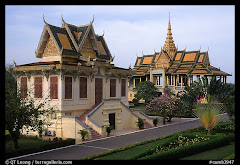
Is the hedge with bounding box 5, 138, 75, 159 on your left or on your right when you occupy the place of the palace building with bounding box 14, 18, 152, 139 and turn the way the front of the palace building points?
on your right

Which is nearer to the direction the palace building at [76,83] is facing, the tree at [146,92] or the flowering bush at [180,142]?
the flowering bush

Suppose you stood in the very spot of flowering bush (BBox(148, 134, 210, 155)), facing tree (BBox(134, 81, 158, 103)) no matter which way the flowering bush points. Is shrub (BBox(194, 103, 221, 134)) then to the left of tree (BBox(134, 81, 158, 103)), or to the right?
right

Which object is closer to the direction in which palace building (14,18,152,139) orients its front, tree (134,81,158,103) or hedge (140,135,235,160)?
the hedge

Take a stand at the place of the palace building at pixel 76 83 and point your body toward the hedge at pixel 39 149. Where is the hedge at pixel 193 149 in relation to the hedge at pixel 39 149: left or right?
left

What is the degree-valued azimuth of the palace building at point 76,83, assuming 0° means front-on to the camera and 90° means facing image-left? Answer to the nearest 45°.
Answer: approximately 315°

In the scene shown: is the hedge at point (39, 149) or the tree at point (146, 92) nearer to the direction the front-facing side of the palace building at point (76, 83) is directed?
the hedge

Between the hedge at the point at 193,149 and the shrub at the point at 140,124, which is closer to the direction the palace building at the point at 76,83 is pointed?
the hedge

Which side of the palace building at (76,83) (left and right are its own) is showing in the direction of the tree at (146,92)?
left

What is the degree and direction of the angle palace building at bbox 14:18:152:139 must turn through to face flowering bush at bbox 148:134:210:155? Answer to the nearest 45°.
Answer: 0° — it already faces it

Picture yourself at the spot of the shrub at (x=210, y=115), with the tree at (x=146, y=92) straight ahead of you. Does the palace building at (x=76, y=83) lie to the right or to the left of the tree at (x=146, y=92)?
left
